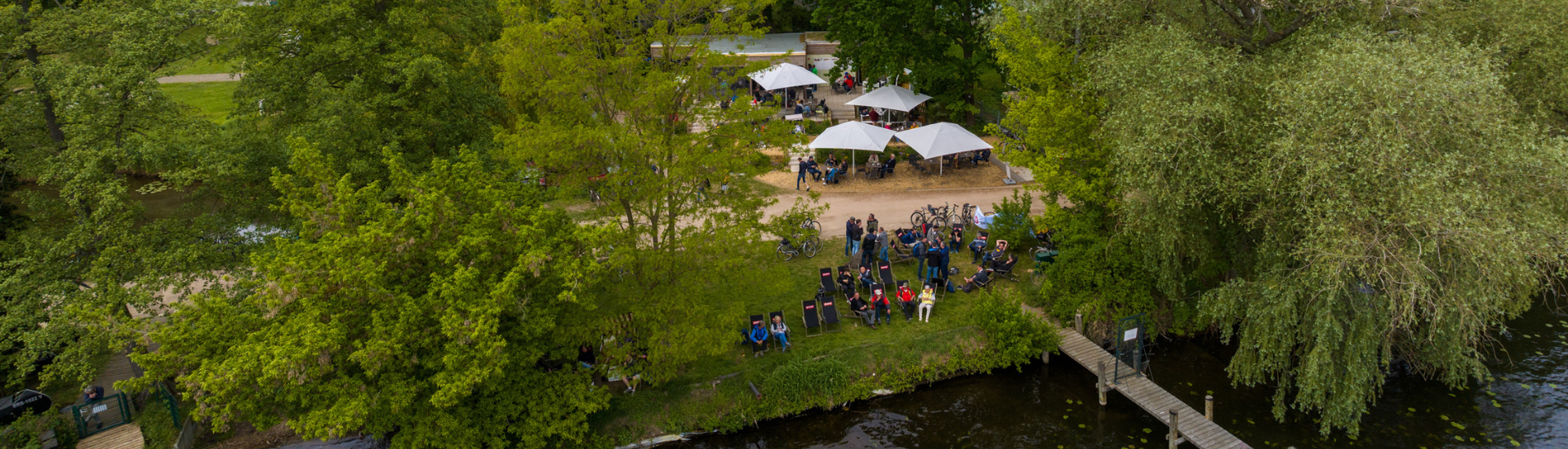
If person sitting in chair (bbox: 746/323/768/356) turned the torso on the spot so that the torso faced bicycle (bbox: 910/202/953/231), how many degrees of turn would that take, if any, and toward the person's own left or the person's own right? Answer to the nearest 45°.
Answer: approximately 135° to the person's own left

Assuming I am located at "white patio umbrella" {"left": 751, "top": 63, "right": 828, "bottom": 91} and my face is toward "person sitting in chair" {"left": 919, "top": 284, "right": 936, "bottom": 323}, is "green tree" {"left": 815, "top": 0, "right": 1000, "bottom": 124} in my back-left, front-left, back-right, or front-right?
front-left

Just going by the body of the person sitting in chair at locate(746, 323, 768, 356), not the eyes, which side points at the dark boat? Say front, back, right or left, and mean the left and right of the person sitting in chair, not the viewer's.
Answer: right

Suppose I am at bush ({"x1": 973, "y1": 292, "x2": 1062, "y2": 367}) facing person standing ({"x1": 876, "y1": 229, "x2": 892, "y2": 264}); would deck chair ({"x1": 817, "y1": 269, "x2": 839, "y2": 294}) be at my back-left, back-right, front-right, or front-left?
front-left

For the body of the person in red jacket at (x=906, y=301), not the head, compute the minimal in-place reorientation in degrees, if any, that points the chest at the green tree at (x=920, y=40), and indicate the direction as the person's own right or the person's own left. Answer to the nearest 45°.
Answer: approximately 180°

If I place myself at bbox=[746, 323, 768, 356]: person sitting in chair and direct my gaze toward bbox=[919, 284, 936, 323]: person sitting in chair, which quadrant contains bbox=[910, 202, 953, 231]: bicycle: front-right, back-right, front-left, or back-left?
front-left

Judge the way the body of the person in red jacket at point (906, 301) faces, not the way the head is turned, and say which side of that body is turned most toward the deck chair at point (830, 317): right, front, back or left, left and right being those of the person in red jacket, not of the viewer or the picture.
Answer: right

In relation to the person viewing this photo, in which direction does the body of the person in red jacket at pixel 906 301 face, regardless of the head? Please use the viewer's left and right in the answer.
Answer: facing the viewer

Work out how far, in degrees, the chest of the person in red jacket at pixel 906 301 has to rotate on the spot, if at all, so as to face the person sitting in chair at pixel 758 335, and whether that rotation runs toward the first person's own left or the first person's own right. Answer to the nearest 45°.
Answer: approximately 45° to the first person's own right

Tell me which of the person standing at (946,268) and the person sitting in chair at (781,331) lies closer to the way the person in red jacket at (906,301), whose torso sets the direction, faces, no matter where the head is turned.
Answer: the person sitting in chair

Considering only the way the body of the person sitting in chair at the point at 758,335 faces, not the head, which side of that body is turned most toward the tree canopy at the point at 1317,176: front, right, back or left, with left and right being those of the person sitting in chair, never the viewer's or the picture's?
left

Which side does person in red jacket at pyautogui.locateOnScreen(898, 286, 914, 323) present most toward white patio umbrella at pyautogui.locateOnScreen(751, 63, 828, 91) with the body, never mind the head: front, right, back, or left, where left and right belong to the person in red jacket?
back

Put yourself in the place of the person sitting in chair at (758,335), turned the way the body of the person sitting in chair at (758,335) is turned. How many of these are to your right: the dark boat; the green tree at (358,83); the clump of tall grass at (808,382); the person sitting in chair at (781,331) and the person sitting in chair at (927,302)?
2

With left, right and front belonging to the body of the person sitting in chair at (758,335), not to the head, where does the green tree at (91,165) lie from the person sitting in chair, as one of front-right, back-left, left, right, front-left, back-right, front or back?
right

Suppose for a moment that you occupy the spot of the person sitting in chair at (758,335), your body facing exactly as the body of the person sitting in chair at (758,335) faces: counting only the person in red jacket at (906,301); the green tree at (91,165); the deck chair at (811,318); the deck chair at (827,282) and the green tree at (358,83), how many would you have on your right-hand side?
2
